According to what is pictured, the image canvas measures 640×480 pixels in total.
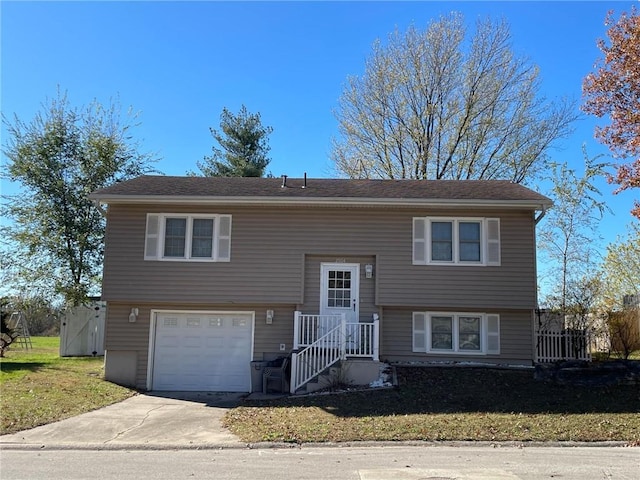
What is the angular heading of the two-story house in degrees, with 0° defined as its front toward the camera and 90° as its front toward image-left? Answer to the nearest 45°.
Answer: approximately 0°
